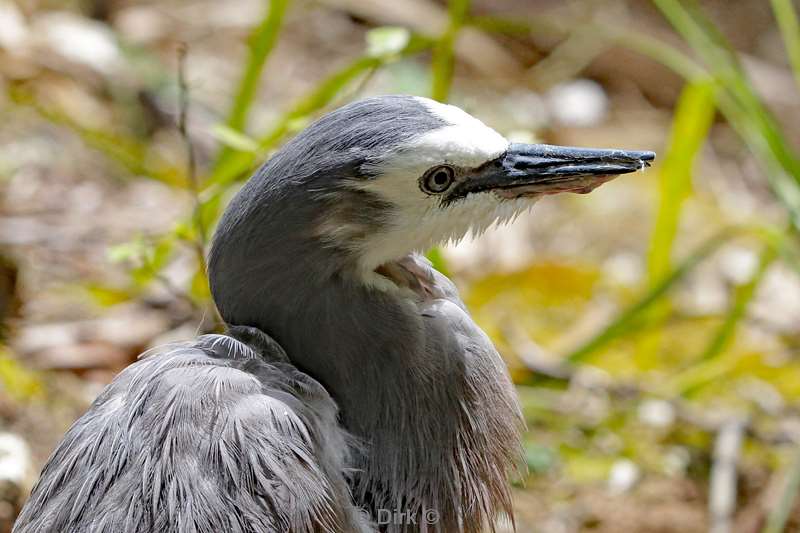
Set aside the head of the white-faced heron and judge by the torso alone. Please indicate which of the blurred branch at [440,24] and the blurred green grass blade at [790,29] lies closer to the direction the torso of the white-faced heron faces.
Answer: the blurred green grass blade

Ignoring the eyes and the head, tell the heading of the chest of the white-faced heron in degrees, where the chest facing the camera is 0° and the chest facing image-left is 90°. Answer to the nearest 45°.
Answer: approximately 270°

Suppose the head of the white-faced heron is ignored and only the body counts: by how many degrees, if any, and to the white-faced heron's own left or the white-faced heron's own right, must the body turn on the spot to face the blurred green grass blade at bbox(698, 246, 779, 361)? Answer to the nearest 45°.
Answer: approximately 45° to the white-faced heron's own left

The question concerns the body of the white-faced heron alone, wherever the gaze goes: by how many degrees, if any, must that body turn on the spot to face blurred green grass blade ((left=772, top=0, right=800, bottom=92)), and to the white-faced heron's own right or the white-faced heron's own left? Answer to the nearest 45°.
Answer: approximately 45° to the white-faced heron's own left

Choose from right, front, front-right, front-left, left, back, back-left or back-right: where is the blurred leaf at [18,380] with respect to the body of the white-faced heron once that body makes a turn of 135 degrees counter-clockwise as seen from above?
front

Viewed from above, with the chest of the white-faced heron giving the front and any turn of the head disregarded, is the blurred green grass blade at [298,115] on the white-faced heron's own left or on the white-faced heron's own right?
on the white-faced heron's own left

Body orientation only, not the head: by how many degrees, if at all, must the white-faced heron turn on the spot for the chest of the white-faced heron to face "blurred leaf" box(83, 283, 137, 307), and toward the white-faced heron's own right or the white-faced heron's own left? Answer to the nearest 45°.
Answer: approximately 135° to the white-faced heron's own left
